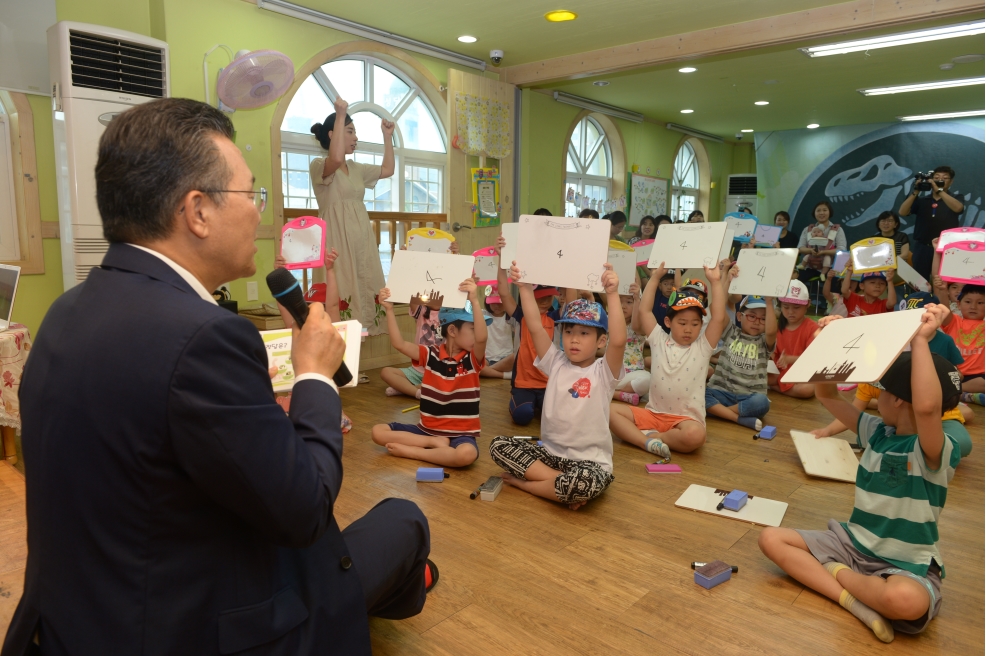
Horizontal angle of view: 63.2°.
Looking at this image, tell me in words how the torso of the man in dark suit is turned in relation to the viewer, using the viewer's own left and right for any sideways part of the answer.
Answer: facing away from the viewer and to the right of the viewer

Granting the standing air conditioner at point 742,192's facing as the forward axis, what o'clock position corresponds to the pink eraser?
The pink eraser is roughly at 12 o'clock from the standing air conditioner.

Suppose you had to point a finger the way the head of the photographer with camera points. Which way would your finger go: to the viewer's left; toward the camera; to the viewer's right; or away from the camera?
toward the camera

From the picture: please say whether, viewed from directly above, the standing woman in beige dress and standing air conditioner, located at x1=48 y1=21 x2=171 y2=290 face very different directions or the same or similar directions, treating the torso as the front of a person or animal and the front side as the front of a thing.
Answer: same or similar directions

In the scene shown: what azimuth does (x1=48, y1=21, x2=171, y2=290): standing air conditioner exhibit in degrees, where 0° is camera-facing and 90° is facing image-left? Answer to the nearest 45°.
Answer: approximately 315°

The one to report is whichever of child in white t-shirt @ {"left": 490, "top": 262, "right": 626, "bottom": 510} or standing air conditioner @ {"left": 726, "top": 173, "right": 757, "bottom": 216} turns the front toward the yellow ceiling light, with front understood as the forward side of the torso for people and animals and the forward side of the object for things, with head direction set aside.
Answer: the standing air conditioner

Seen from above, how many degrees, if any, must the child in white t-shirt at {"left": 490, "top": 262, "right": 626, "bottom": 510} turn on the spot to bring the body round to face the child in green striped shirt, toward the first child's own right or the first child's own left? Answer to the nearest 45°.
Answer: approximately 90° to the first child's own left

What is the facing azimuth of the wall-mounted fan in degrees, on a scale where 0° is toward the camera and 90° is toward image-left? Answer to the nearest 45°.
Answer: approximately 315°

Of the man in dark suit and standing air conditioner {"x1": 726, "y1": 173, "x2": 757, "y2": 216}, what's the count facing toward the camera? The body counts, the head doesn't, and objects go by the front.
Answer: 1

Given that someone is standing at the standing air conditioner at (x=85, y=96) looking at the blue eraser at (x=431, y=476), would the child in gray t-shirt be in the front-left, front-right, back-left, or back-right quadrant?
front-left

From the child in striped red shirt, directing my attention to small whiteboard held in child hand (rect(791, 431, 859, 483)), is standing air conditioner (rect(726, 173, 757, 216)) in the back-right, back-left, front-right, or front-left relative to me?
front-left

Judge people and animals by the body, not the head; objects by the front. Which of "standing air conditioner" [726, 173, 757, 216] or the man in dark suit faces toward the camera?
the standing air conditioner

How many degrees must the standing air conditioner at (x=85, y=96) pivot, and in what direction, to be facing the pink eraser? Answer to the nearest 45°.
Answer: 0° — it already faces it

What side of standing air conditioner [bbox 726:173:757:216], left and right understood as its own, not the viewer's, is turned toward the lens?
front

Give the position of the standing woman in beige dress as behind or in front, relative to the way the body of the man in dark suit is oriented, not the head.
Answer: in front

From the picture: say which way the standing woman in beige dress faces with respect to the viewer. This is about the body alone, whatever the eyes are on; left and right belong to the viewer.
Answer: facing the viewer and to the right of the viewer
